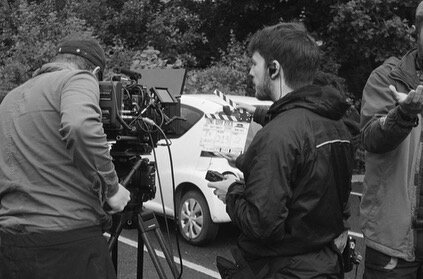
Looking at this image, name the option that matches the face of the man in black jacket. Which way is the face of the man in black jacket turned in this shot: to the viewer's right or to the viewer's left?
to the viewer's left

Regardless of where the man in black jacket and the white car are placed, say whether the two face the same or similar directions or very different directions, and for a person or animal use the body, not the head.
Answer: same or similar directions

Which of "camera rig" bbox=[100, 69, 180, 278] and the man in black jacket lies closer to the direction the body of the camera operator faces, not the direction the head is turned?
the camera rig

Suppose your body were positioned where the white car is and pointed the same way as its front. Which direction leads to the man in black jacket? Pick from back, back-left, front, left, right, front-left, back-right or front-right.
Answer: back-left

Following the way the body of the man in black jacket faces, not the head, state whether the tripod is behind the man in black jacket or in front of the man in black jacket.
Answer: in front

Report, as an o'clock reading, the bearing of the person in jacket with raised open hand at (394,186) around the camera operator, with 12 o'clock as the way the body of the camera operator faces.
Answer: The person in jacket with raised open hand is roughly at 2 o'clock from the camera operator.

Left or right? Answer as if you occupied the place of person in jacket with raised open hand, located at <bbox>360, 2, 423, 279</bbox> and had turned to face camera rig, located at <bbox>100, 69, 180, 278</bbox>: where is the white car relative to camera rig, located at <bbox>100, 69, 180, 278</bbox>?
right

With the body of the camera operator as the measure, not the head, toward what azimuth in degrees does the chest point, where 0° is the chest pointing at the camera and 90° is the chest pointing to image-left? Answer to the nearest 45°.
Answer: approximately 225°

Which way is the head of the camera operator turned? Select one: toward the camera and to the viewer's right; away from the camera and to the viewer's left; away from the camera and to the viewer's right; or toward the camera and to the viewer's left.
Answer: away from the camera and to the viewer's right

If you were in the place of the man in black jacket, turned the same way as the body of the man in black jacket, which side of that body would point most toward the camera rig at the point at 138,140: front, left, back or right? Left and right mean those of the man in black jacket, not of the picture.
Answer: front

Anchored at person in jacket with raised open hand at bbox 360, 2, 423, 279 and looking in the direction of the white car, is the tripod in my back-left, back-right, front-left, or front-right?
front-left
